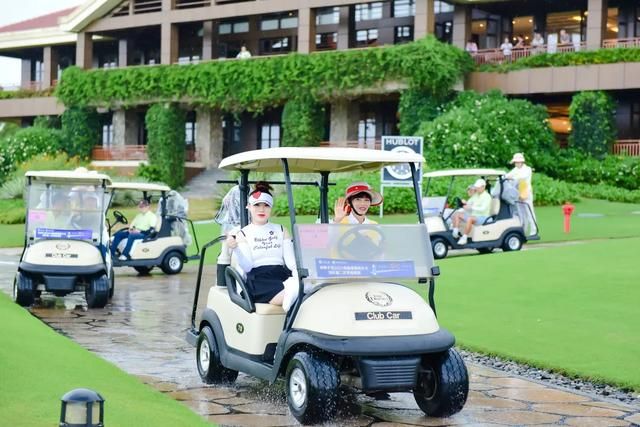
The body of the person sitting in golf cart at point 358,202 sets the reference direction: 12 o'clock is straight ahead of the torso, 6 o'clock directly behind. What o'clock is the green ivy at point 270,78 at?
The green ivy is roughly at 6 o'clock from the person sitting in golf cart.

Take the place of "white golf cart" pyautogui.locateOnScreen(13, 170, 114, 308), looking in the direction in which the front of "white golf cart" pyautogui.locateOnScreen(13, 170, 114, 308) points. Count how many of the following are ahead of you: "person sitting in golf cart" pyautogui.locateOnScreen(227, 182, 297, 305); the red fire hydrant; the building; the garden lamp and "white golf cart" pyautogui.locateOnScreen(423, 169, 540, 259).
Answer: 2

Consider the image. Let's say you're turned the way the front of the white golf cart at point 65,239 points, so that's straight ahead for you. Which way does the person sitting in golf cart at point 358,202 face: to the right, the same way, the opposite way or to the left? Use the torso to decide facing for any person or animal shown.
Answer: the same way

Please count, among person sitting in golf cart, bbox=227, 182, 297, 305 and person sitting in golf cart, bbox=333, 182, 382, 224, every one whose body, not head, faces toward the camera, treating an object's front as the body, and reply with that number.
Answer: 2

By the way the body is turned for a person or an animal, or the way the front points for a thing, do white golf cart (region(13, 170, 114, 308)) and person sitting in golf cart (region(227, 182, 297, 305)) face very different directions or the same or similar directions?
same or similar directions

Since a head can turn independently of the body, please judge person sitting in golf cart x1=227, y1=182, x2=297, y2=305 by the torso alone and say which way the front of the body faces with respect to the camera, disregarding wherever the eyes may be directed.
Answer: toward the camera

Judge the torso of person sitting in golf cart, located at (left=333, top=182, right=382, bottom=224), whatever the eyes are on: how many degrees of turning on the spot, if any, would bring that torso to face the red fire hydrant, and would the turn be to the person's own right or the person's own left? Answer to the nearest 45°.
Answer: approximately 180°

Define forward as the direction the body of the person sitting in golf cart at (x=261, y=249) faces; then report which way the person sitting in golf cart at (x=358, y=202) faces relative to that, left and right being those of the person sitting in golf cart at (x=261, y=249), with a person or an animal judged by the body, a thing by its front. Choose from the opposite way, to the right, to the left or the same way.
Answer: the same way

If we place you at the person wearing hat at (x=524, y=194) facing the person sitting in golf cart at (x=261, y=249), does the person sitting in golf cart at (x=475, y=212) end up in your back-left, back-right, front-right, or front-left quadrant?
front-right

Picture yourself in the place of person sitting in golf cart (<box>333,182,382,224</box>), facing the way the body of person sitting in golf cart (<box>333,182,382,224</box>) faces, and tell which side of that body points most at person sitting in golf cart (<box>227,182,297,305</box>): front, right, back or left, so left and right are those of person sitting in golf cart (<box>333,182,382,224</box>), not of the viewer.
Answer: right

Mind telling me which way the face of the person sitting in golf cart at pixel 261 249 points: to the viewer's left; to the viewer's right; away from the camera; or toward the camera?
toward the camera

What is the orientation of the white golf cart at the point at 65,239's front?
toward the camera

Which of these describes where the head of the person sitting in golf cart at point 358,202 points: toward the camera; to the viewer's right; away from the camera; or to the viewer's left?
toward the camera

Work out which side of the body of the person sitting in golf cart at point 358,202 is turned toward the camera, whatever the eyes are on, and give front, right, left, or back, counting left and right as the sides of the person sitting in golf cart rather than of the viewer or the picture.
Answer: front

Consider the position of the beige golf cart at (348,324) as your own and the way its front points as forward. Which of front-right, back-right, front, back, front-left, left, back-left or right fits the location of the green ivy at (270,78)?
back-left

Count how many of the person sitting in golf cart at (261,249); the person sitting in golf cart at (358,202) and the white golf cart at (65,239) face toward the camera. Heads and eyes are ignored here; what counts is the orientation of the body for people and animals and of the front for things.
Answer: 3

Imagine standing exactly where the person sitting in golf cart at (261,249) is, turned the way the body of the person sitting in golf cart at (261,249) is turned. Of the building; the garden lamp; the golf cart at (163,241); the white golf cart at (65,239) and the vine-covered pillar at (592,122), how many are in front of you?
1

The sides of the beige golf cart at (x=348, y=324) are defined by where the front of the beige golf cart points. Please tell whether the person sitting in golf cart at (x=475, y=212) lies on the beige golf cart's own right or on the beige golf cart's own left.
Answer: on the beige golf cart's own left
